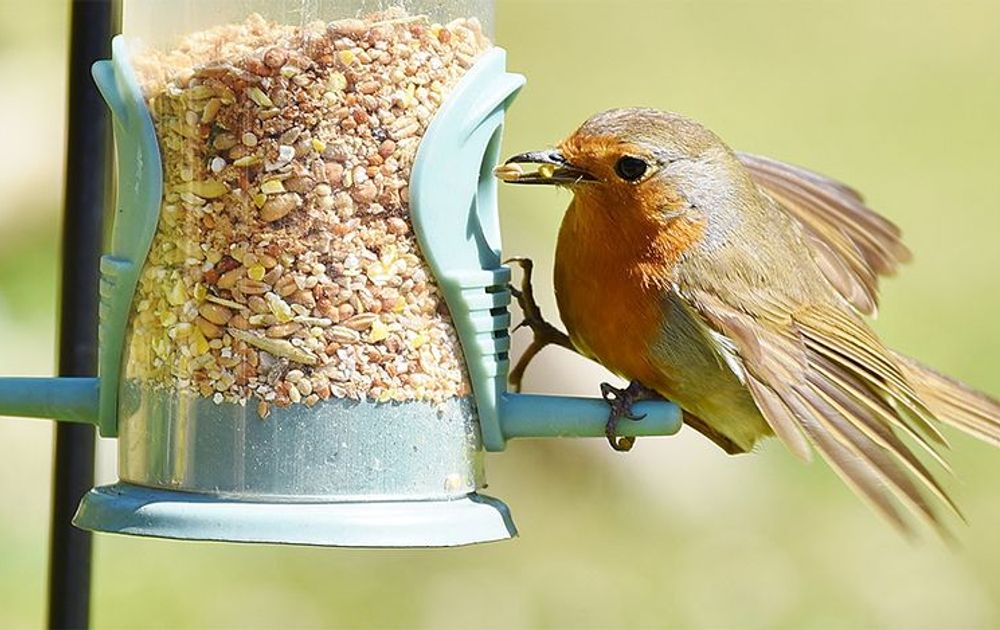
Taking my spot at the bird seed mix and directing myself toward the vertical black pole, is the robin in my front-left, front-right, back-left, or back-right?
back-right

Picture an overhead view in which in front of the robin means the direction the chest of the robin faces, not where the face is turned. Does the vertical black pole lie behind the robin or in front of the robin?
in front

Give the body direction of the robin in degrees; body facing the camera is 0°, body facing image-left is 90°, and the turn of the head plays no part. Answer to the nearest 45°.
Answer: approximately 90°
